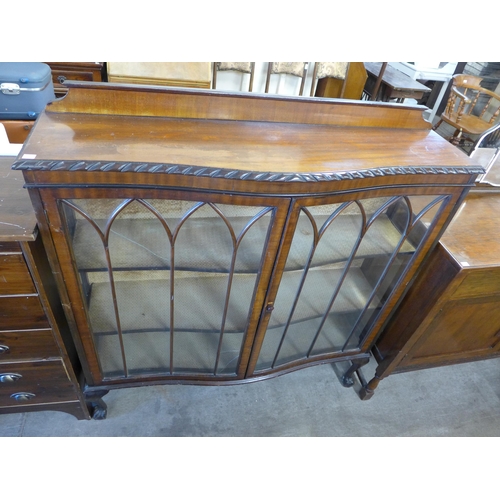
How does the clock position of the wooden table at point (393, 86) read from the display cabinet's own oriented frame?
The wooden table is roughly at 7 o'clock from the display cabinet.

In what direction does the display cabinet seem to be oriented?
toward the camera

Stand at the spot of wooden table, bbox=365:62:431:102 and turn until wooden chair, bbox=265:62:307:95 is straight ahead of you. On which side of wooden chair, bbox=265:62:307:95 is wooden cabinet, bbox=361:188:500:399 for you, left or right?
left

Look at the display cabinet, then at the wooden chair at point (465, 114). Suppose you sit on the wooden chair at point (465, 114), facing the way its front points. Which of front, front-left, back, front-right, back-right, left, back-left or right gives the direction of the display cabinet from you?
front-right

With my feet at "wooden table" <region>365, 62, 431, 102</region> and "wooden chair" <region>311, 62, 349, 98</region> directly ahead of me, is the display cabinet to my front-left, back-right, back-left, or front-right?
front-left

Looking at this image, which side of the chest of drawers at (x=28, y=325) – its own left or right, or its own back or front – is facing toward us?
front

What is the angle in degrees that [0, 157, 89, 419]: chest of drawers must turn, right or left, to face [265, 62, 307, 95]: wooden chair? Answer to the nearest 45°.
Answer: approximately 135° to its left

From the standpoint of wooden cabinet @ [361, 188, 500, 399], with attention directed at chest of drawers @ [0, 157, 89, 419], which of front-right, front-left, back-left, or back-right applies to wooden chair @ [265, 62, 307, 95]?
front-right

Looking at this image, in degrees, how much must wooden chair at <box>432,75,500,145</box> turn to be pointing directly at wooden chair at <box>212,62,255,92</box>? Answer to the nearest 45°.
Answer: approximately 90° to its right

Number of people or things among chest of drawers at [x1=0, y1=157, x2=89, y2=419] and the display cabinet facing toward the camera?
2

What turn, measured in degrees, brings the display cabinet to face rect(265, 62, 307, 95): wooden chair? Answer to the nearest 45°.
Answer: approximately 180°
